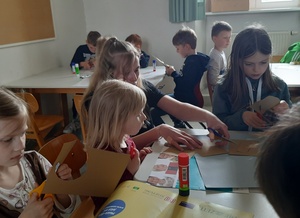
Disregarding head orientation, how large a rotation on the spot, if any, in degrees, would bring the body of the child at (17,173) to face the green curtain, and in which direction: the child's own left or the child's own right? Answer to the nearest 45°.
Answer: approximately 90° to the child's own left

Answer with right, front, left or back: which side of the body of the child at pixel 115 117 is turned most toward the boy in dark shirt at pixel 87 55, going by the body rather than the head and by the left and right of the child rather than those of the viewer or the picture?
left

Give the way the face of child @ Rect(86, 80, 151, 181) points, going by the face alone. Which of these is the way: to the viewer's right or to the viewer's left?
to the viewer's right

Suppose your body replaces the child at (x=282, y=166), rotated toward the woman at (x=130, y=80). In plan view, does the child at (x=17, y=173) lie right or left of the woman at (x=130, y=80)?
left

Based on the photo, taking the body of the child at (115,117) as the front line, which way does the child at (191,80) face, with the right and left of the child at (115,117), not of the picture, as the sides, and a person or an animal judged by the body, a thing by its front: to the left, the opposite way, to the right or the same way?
the opposite way

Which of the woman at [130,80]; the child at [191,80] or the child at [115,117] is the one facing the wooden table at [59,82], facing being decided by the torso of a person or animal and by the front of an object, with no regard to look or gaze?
the child at [191,80]

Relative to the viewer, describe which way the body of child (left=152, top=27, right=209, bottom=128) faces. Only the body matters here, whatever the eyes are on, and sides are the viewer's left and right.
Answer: facing to the left of the viewer

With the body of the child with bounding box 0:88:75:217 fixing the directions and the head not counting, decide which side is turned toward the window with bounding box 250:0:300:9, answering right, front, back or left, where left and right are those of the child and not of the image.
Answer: left

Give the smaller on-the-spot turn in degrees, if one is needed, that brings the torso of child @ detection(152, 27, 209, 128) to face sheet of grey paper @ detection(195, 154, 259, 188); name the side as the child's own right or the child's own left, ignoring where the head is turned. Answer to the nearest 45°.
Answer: approximately 90° to the child's own left

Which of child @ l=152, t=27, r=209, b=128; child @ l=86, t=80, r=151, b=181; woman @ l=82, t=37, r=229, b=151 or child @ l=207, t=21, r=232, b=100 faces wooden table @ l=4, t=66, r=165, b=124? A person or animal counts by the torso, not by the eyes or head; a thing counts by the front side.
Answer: child @ l=152, t=27, r=209, b=128

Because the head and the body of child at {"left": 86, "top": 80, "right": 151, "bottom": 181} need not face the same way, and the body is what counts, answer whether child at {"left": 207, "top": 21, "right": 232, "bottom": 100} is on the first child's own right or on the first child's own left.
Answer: on the first child's own left

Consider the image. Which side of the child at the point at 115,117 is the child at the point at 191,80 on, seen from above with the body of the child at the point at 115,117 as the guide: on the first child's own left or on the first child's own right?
on the first child's own left

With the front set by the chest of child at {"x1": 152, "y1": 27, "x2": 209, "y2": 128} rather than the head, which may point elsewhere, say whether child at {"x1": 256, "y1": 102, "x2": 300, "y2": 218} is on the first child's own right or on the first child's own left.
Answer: on the first child's own left
